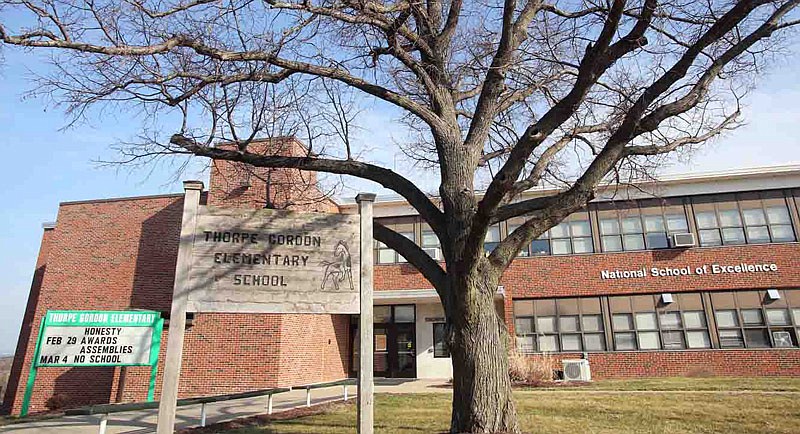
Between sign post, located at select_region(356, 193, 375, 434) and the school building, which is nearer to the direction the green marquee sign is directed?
the sign post

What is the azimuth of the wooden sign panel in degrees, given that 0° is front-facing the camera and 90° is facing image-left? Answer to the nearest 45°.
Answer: approximately 0°

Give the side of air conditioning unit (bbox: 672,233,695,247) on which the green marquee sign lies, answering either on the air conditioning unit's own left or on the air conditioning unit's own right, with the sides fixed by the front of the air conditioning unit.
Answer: on the air conditioning unit's own right

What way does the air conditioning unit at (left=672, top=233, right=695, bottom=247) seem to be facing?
toward the camera

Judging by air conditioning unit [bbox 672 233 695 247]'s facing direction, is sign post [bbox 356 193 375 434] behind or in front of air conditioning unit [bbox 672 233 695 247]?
in front

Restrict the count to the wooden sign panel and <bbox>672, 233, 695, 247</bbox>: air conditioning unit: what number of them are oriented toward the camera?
2

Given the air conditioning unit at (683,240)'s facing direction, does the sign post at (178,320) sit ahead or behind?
ahead

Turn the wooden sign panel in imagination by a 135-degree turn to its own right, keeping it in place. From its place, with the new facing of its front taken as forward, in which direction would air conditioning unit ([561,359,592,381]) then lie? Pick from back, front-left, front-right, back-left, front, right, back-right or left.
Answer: right
